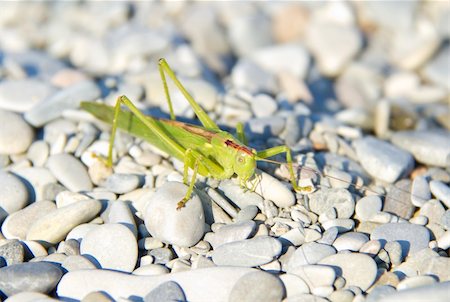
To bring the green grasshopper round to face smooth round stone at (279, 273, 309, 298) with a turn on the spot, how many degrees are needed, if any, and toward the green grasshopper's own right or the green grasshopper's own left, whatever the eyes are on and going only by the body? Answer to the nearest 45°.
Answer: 0° — it already faces it

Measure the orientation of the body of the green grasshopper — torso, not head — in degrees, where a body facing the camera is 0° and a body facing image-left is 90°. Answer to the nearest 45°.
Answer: approximately 315°

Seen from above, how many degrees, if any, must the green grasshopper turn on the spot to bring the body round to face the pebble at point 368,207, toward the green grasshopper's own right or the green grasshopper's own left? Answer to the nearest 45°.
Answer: approximately 45° to the green grasshopper's own left

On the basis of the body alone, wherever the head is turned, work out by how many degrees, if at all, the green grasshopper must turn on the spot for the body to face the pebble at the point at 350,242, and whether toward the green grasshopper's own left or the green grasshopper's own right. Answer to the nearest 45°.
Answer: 0° — it already faces it

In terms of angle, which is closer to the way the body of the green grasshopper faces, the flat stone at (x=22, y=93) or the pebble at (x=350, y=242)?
the pebble

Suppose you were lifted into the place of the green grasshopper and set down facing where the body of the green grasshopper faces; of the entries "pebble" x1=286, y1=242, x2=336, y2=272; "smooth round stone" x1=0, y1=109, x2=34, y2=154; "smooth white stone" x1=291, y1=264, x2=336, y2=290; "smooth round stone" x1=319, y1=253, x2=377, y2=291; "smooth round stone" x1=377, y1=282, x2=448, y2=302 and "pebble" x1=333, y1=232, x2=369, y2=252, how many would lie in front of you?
5

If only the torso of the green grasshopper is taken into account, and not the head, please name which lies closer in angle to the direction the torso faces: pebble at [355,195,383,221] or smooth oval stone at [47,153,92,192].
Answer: the pebble

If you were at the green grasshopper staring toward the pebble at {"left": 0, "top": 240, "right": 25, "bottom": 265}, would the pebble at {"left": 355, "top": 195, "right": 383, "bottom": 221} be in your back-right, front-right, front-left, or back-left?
back-left

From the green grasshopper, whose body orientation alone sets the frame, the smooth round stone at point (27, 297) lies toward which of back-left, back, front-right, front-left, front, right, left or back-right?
right

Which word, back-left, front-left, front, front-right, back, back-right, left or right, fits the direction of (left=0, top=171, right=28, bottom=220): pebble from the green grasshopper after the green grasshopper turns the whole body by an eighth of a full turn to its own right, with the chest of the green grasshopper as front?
right

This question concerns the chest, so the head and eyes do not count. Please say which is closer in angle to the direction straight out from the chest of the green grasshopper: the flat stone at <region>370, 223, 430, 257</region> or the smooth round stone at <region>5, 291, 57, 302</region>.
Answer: the flat stone

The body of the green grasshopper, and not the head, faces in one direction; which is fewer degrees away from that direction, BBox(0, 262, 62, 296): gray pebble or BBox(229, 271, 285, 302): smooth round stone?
the smooth round stone
